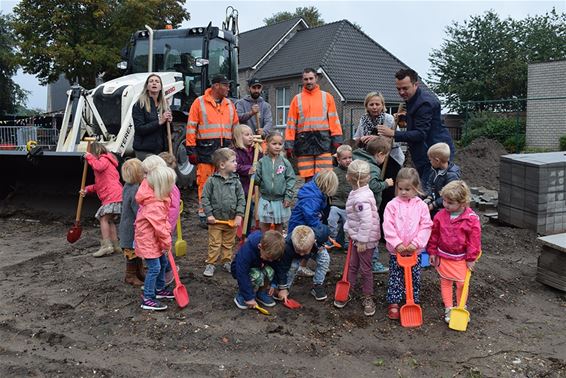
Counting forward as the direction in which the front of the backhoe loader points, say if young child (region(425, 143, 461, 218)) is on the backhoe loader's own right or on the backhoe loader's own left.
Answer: on the backhoe loader's own left

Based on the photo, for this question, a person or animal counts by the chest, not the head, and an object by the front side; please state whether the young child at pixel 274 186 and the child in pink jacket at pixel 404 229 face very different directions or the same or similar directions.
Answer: same or similar directions

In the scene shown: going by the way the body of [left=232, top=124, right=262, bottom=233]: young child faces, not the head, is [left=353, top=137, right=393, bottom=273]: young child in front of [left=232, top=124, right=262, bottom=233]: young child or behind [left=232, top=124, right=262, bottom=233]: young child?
in front

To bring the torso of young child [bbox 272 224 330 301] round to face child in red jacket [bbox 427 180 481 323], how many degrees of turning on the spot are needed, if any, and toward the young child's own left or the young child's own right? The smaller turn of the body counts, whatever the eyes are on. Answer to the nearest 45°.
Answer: approximately 90° to the young child's own left

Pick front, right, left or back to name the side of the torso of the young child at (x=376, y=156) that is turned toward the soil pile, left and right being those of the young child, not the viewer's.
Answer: left

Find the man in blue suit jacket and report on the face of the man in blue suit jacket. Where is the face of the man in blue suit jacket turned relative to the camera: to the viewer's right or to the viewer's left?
to the viewer's left

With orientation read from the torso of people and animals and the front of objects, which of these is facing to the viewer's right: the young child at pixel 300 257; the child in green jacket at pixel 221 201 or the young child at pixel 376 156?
the young child at pixel 376 156

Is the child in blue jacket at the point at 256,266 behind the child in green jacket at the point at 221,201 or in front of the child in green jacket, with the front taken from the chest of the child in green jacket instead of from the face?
in front

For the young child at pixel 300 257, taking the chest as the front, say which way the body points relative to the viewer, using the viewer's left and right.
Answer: facing the viewer

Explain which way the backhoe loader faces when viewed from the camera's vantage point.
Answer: facing the viewer and to the left of the viewer

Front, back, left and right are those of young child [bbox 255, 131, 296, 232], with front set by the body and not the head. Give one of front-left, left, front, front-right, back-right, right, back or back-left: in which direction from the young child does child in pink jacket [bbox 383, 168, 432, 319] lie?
front-left

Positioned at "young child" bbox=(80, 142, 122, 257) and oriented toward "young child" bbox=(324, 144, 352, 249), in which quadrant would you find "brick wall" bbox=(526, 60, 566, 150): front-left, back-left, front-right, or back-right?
front-left

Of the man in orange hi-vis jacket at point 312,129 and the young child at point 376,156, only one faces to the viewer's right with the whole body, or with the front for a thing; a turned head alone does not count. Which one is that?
the young child

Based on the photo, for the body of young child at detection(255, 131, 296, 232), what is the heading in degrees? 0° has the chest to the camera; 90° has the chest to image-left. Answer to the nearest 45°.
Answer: approximately 0°
